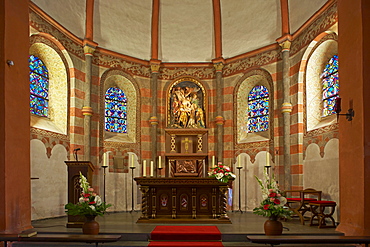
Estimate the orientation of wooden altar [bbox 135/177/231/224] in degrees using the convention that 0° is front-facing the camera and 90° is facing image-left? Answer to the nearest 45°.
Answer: approximately 0°

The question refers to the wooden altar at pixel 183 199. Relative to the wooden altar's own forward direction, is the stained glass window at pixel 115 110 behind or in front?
behind

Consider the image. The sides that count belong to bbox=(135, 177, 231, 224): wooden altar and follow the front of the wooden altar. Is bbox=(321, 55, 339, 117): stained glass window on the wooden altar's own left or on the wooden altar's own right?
on the wooden altar's own left

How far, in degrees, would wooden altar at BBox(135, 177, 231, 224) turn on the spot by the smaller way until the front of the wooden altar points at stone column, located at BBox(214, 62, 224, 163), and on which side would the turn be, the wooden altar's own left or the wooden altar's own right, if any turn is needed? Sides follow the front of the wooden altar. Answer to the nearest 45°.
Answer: approximately 180°

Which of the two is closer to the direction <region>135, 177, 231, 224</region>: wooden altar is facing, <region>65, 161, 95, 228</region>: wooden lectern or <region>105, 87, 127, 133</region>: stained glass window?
the wooden lectern

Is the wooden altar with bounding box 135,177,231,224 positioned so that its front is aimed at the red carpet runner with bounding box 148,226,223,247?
yes

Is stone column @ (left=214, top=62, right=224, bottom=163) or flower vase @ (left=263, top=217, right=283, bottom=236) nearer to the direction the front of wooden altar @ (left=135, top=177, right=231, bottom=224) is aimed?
the flower vase

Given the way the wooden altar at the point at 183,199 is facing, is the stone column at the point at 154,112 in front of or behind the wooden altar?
behind

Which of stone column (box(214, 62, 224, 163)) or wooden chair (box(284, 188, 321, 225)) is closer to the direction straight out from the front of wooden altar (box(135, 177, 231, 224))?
the wooden chair
